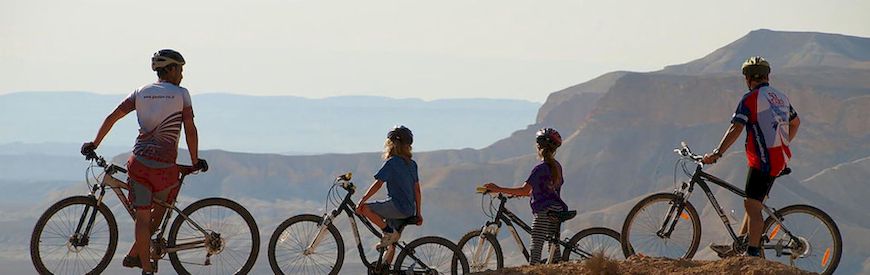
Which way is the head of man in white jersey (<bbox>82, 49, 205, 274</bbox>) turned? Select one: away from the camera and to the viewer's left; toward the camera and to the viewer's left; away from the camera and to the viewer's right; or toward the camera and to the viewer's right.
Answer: away from the camera and to the viewer's right

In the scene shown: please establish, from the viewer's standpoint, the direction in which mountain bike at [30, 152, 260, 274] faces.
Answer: facing to the left of the viewer

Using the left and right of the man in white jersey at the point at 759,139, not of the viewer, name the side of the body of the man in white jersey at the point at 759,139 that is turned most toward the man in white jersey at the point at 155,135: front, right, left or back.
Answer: left

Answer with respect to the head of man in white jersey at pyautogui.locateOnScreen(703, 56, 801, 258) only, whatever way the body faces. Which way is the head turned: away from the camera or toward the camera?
away from the camera

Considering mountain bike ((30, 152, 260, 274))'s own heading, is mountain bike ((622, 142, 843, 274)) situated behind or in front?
behind

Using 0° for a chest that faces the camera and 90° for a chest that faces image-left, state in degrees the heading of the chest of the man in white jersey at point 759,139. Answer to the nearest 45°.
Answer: approximately 135°

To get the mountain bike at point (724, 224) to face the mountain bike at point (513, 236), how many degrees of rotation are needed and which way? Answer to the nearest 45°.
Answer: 0° — it already faces it

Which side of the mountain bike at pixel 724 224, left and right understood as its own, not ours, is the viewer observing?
left

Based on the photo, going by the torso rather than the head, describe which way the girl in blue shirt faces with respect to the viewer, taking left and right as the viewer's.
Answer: facing away from the viewer and to the left of the viewer

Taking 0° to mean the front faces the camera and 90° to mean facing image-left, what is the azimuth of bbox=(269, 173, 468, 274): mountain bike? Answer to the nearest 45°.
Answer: approximately 90°

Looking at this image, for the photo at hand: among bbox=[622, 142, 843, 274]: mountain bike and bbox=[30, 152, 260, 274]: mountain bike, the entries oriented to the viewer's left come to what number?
2

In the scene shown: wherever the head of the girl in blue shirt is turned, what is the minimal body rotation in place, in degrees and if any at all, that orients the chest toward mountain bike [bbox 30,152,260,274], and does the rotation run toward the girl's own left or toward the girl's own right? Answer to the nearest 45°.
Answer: approximately 45° to the girl's own left

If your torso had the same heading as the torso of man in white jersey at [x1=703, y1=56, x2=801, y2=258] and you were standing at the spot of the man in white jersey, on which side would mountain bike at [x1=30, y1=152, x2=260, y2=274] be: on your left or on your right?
on your left

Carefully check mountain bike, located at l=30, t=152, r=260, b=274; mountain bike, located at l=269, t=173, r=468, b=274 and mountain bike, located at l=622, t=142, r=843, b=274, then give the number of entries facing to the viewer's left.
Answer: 3
